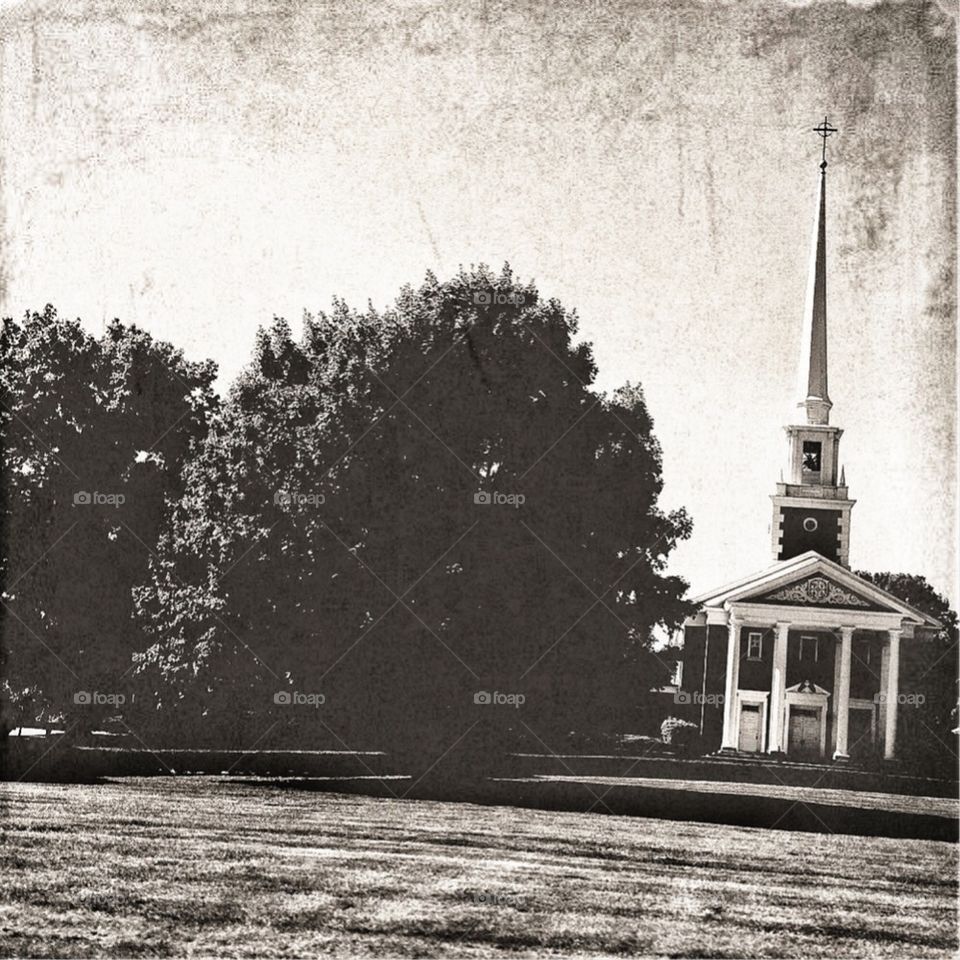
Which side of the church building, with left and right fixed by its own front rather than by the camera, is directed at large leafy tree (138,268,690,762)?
right

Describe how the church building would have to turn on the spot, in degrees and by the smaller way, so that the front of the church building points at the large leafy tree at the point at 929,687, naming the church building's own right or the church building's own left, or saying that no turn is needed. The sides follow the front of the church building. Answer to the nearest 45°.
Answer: approximately 90° to the church building's own left

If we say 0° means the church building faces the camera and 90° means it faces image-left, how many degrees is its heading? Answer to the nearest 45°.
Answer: approximately 0°

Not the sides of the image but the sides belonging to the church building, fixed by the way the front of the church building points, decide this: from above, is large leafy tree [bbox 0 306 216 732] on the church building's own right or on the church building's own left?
on the church building's own right
